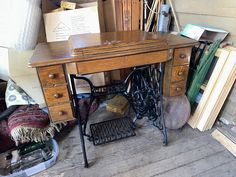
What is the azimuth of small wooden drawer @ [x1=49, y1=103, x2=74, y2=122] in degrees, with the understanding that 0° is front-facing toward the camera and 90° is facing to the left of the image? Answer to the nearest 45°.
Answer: approximately 0°

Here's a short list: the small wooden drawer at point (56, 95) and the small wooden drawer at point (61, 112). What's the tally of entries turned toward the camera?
2

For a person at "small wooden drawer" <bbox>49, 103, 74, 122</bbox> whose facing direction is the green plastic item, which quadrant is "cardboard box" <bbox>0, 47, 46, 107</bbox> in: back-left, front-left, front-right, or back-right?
back-left

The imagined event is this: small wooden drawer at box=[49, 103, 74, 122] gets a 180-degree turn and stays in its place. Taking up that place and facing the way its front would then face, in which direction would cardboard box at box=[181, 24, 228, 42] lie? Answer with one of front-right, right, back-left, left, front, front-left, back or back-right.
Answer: right

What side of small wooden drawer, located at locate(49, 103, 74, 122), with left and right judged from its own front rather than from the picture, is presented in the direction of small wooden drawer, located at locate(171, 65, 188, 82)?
left

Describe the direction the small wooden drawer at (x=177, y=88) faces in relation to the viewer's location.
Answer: facing the viewer and to the right of the viewer

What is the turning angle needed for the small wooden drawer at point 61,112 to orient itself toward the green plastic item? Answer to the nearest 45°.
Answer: approximately 90° to its left

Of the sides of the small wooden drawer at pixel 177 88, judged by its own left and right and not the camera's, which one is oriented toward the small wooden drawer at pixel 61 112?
right

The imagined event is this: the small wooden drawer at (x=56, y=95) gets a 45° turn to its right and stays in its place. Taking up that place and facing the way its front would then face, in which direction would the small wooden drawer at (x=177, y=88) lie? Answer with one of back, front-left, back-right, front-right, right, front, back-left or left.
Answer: back-left

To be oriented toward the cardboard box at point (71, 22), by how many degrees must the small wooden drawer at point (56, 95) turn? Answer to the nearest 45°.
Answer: approximately 180°

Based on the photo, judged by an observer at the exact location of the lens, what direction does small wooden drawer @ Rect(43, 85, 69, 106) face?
facing the viewer
